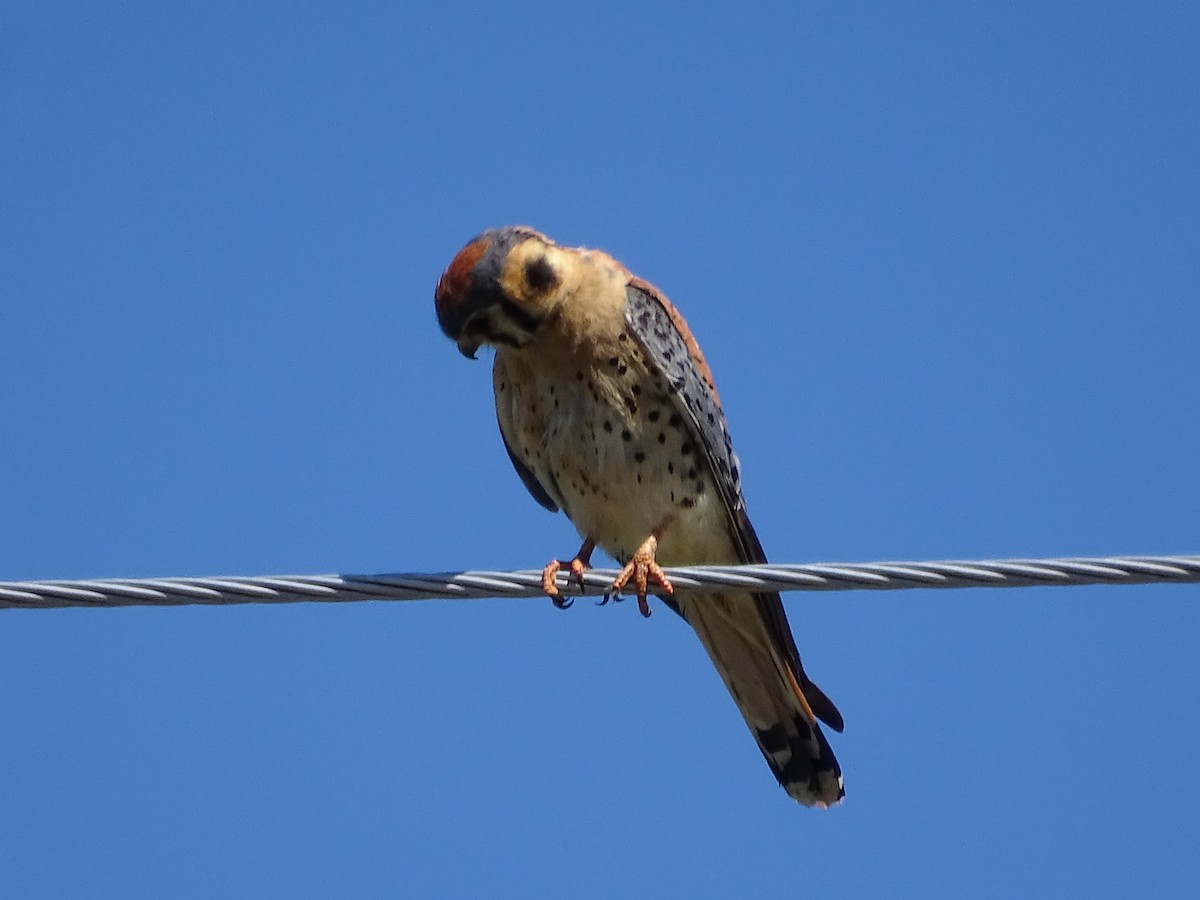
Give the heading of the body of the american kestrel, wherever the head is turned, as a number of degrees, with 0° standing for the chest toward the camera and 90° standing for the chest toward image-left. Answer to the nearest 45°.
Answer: approximately 45°
